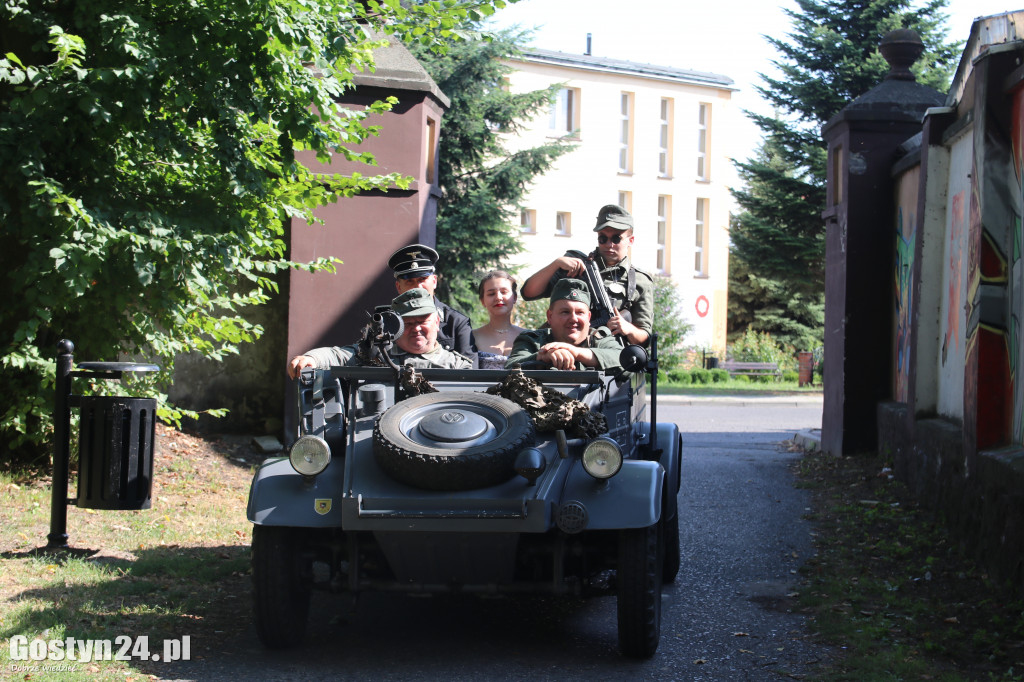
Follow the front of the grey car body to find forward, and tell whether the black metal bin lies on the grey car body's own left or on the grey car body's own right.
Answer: on the grey car body's own right

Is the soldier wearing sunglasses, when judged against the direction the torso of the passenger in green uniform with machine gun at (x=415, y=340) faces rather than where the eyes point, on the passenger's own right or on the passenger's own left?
on the passenger's own left

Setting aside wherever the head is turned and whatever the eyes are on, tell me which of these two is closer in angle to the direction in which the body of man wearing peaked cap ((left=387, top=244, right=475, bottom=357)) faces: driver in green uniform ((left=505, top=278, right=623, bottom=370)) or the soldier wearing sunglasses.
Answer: the driver in green uniform

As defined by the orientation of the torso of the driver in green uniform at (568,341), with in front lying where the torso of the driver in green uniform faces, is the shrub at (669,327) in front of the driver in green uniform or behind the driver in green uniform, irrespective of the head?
behind

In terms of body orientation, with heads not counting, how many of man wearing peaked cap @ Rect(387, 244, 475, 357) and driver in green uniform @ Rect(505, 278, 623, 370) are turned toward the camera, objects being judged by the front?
2
